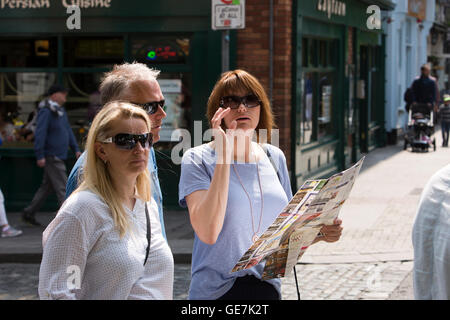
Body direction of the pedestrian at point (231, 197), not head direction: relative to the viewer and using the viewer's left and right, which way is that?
facing the viewer and to the right of the viewer

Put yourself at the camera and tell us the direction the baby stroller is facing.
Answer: facing the viewer

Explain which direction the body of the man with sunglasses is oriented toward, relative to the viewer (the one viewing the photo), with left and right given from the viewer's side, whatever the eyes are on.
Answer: facing to the right of the viewer

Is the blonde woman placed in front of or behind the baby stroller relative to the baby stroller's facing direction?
in front

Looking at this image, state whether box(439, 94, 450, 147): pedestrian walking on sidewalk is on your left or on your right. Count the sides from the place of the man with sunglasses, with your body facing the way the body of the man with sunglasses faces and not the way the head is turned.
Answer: on your left

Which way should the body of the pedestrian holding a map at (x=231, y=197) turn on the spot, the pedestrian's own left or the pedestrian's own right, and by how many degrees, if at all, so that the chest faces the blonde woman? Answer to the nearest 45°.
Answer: approximately 90° to the pedestrian's own right

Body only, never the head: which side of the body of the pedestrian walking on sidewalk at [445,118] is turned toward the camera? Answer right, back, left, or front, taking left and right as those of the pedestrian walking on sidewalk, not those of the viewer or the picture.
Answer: front

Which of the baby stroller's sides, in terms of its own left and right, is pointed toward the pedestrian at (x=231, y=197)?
front

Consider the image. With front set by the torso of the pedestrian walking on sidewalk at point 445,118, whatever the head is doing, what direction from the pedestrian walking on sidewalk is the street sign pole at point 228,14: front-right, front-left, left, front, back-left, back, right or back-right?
front

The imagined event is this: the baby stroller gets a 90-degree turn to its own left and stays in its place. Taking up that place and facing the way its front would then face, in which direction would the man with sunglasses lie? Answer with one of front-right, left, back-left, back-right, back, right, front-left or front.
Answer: right

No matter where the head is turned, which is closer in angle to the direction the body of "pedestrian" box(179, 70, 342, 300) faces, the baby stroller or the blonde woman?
the blonde woman

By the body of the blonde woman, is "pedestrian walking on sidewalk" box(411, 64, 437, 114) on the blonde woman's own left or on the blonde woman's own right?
on the blonde woman's own left
